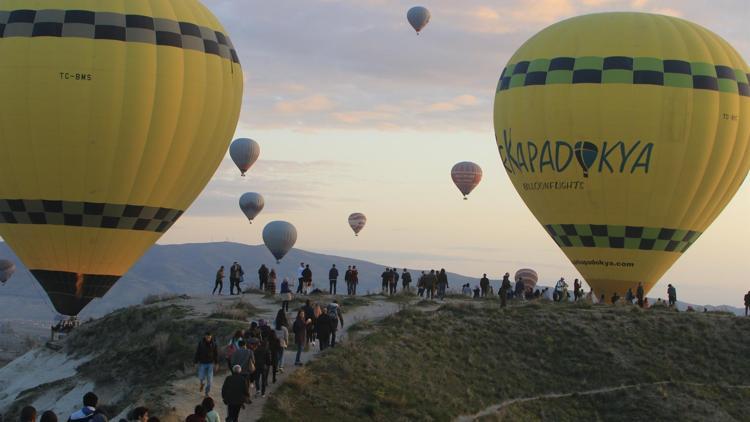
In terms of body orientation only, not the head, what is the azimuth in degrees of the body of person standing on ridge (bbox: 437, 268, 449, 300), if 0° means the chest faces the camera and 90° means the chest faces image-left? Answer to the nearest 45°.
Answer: approximately 180°

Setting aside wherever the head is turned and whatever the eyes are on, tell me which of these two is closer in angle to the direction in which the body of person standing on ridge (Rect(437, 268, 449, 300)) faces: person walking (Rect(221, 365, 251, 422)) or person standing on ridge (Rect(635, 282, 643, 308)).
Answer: the person standing on ridge

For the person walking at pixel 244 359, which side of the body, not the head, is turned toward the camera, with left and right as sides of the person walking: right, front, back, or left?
back

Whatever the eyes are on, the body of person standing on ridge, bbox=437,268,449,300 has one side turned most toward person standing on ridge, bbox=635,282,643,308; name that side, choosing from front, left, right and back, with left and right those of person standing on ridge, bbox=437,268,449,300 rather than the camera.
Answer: right

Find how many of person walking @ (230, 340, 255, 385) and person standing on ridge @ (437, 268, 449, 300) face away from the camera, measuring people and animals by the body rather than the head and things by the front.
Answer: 2

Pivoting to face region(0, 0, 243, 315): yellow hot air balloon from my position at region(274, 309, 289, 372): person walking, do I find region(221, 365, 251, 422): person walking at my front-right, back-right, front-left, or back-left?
back-left

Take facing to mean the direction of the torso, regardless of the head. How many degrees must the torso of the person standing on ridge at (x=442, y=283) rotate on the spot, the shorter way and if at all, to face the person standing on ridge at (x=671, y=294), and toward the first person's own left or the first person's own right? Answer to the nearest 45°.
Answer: approximately 90° to the first person's own right
